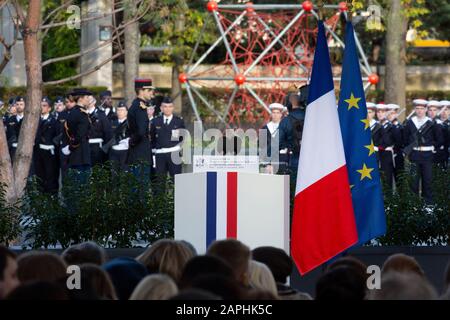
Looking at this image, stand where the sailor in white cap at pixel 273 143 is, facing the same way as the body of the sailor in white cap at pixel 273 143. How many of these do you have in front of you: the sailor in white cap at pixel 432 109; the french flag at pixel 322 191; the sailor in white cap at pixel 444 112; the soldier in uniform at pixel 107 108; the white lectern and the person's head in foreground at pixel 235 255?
3

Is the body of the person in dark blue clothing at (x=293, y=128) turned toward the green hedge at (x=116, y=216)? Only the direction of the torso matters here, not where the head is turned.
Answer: no

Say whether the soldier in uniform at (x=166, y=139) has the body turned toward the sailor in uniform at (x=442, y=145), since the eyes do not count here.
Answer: no

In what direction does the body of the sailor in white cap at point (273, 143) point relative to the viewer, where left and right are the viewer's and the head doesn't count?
facing the viewer

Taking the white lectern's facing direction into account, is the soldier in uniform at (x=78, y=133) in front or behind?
behind

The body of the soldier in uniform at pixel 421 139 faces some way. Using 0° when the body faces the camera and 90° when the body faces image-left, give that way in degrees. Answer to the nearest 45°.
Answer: approximately 0°

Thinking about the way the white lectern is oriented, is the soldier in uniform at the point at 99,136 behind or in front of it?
behind

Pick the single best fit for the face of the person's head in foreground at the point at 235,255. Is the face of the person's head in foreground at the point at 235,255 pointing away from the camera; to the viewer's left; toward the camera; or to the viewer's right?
away from the camera

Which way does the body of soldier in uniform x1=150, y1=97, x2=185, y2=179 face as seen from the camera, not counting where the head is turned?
toward the camera

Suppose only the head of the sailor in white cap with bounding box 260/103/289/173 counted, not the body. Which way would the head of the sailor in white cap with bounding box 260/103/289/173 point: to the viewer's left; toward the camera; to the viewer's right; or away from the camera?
toward the camera

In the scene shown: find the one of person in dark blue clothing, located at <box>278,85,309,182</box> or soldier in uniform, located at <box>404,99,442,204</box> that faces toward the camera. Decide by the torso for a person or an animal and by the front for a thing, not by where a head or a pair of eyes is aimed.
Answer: soldier in uniform, located at <box>404,99,442,204</box>
